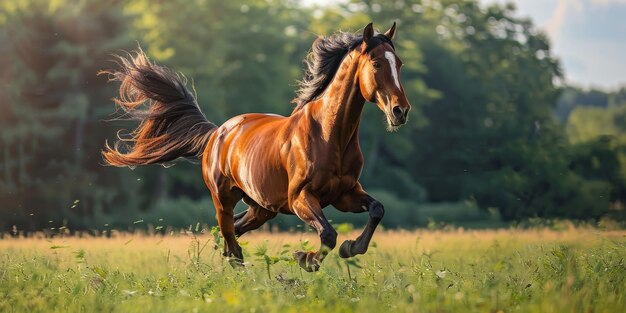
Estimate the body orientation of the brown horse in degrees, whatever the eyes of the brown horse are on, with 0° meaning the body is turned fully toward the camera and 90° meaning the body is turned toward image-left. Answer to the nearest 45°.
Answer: approximately 315°
